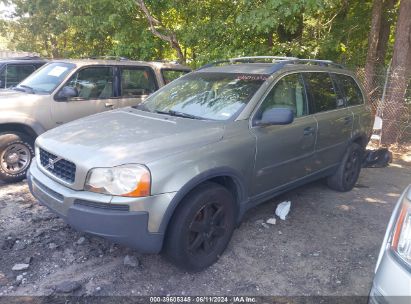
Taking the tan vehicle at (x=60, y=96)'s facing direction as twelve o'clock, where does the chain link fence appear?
The chain link fence is roughly at 7 o'clock from the tan vehicle.

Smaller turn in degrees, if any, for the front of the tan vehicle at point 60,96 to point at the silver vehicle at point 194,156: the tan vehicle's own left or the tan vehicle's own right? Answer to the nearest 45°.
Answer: approximately 90° to the tan vehicle's own left

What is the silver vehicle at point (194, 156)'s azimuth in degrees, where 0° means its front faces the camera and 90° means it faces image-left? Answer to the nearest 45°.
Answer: approximately 45°

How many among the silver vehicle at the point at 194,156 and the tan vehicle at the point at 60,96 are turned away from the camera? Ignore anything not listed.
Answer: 0

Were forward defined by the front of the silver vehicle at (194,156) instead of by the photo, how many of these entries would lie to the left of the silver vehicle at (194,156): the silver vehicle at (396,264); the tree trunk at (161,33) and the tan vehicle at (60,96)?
1

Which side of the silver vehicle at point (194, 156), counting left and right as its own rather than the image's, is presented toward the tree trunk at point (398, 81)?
back

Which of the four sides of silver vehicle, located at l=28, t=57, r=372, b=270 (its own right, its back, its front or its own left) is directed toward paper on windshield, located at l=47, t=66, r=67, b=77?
right

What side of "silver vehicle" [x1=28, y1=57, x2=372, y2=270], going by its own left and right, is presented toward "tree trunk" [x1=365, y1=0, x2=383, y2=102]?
back

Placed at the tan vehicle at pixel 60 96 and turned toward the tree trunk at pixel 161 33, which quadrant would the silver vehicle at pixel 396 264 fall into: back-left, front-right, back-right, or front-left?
back-right

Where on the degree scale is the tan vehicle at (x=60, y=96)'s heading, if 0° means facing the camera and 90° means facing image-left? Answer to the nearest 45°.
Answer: approximately 45°

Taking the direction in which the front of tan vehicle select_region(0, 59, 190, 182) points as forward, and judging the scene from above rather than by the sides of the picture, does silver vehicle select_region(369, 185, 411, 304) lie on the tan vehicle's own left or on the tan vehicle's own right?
on the tan vehicle's own left
